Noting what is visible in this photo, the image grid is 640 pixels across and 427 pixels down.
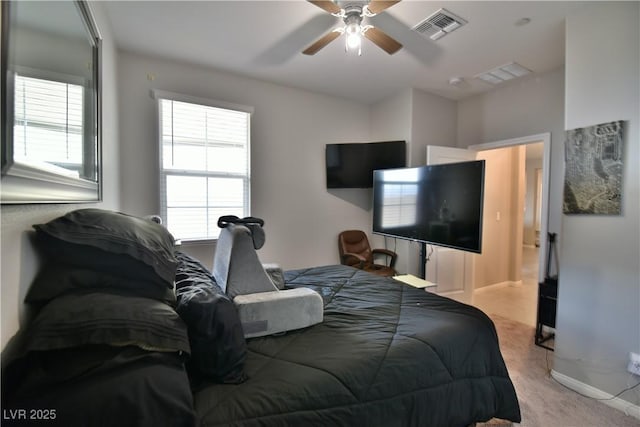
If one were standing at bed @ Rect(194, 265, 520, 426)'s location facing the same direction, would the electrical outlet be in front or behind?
in front

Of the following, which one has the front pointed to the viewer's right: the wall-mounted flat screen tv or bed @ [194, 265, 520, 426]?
the bed

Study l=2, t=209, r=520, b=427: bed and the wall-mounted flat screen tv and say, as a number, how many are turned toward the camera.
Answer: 1

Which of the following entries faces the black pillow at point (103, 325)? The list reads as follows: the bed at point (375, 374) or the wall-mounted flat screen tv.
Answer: the wall-mounted flat screen tv

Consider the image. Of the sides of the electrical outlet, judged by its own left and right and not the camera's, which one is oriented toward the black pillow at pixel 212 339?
front

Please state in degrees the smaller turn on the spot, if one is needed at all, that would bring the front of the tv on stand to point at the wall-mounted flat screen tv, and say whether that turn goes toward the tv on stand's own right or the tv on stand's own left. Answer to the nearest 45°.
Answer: approximately 90° to the tv on stand's own right

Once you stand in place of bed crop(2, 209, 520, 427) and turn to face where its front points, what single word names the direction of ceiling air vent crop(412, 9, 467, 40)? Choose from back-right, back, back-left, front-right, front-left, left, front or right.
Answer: front-left

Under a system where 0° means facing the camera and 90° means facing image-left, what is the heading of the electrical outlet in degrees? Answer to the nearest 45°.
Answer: approximately 45°

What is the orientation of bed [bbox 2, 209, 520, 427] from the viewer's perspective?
to the viewer's right

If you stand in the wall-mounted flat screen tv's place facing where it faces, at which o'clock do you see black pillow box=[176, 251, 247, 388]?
The black pillow is roughly at 12 o'clock from the wall-mounted flat screen tv.

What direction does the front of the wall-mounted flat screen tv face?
toward the camera

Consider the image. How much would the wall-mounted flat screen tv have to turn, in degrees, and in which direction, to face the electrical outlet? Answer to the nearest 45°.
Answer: approximately 45° to its left

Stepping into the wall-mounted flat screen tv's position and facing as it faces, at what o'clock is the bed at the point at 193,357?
The bed is roughly at 12 o'clock from the wall-mounted flat screen tv.

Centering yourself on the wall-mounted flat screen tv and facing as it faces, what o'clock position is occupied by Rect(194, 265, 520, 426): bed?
The bed is roughly at 12 o'clock from the wall-mounted flat screen tv.

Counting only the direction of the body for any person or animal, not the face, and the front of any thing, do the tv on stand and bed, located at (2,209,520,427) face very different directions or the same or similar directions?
very different directions

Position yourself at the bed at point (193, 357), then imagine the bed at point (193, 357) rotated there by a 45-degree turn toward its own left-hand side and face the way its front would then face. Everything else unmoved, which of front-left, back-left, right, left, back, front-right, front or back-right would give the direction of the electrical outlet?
front-right
